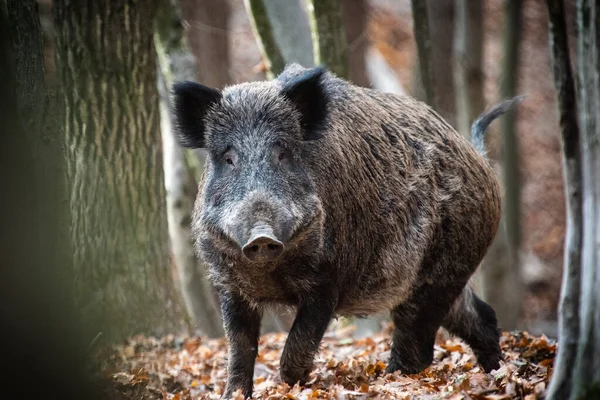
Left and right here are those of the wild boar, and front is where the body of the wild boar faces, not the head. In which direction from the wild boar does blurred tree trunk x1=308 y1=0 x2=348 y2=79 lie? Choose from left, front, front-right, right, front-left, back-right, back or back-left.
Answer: back-right

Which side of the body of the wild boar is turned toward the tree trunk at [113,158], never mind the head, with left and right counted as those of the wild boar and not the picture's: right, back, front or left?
right

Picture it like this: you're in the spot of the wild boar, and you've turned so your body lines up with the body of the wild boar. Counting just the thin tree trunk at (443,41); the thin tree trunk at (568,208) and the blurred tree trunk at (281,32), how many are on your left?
1

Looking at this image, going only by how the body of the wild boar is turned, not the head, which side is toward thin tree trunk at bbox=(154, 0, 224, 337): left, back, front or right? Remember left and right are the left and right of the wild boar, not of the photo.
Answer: right

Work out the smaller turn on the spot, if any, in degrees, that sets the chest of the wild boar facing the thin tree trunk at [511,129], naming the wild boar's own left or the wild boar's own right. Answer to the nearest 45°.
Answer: approximately 135° to the wild boar's own right

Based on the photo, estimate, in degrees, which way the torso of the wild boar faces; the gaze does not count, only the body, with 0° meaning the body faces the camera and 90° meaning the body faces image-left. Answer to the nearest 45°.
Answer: approximately 45°

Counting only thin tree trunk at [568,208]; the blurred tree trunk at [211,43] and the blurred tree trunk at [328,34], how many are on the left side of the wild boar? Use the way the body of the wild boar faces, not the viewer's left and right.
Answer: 1

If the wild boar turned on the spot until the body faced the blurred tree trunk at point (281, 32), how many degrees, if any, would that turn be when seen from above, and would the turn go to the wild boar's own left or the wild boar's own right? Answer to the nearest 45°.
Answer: approximately 135° to the wild boar's own right

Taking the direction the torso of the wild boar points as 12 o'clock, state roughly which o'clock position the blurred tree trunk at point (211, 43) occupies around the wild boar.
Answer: The blurred tree trunk is roughly at 4 o'clock from the wild boar.

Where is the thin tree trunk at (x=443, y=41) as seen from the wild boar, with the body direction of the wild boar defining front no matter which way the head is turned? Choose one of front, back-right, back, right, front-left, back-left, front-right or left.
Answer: back-right

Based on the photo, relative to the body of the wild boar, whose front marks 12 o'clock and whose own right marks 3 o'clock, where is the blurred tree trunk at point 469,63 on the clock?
The blurred tree trunk is roughly at 5 o'clock from the wild boar.

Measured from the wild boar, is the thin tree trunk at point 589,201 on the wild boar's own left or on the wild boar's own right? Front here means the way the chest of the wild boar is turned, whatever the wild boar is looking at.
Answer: on the wild boar's own left

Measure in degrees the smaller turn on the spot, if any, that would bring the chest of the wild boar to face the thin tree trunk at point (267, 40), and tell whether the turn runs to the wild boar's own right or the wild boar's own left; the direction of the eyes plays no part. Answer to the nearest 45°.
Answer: approximately 135° to the wild boar's own right
